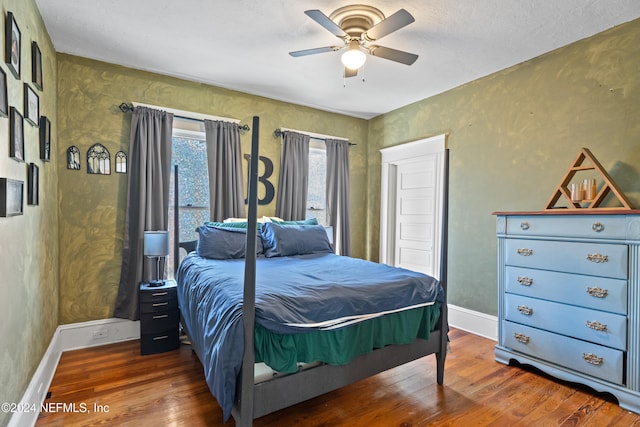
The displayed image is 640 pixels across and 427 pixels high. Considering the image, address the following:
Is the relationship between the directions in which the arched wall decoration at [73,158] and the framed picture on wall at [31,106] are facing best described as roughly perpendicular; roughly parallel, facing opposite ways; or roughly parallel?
roughly perpendicular

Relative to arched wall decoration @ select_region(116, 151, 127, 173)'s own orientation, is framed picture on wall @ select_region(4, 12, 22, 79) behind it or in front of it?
in front

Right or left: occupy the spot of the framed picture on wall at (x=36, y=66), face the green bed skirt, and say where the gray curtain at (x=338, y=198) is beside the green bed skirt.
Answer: left

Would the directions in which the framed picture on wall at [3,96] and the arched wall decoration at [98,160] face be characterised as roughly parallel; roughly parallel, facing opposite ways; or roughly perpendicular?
roughly perpendicular

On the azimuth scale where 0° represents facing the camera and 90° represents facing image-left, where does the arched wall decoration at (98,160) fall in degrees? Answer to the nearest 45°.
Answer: approximately 0°

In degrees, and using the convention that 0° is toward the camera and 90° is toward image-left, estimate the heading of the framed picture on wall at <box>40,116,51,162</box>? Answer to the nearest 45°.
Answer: approximately 270°

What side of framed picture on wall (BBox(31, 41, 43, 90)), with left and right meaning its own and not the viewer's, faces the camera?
right

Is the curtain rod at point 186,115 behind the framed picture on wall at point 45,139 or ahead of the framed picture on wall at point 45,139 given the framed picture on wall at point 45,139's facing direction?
ahead

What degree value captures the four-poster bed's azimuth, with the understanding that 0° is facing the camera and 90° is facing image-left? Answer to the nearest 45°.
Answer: approximately 315°

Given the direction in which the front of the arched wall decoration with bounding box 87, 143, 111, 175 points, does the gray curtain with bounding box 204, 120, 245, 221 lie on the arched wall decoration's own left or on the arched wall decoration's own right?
on the arched wall decoration's own left

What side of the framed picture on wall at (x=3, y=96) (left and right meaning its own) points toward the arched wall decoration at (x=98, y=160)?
left

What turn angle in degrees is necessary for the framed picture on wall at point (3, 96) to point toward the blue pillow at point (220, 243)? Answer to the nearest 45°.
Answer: approximately 45° to its left

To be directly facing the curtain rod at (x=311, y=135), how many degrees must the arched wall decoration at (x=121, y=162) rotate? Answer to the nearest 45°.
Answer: approximately 90° to its left

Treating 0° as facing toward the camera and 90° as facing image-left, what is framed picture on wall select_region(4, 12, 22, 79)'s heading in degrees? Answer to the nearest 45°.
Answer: approximately 270°
